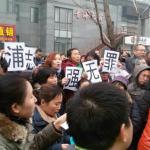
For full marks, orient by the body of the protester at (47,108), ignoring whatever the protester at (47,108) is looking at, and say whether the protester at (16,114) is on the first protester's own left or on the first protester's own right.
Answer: on the first protester's own right

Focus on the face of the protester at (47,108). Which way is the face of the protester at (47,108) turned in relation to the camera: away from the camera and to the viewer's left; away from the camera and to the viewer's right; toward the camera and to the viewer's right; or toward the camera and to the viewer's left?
toward the camera and to the viewer's right

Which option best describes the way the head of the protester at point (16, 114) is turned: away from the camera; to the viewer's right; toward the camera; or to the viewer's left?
to the viewer's right

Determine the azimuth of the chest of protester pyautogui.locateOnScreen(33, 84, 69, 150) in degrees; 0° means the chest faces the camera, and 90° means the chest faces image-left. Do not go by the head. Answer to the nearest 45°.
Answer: approximately 315°
